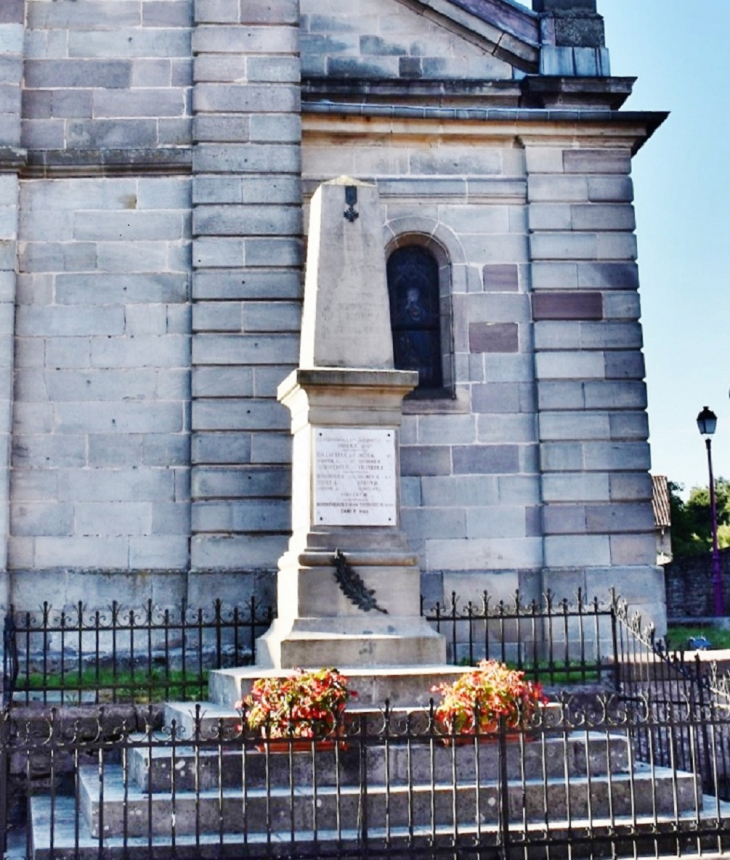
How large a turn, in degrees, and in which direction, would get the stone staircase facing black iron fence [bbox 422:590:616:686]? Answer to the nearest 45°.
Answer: approximately 180°

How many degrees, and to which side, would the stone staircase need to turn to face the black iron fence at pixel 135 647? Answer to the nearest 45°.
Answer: approximately 135° to its right

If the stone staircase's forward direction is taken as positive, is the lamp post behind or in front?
behind

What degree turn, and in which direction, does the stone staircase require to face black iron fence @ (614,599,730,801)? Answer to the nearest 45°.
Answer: approximately 135° to its left

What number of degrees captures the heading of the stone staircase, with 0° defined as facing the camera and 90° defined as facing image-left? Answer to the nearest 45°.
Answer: approximately 0°
